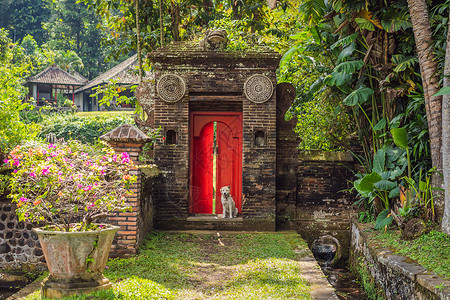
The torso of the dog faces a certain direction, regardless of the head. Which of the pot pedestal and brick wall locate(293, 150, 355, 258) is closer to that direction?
the pot pedestal

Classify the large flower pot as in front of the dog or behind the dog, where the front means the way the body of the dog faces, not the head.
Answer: in front

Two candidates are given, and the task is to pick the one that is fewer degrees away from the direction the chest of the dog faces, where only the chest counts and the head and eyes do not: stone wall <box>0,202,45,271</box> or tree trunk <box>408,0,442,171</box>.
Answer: the stone wall

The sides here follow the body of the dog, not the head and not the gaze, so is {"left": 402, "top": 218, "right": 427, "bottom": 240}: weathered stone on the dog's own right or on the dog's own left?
on the dog's own left

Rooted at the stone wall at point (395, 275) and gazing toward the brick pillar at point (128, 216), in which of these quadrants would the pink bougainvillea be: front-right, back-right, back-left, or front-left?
front-left

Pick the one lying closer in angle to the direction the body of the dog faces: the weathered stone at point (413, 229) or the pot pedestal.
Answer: the pot pedestal

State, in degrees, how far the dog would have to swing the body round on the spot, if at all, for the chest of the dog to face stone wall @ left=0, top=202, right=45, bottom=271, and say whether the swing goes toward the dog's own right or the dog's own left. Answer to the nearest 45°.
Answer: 0° — it already faces it

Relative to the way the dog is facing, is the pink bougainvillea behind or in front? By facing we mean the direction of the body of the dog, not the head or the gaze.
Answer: in front

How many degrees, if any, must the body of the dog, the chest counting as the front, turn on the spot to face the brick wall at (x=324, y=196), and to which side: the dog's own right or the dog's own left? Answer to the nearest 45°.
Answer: approximately 135° to the dog's own left

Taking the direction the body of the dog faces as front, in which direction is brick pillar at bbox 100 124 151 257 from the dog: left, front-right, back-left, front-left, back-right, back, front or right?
front

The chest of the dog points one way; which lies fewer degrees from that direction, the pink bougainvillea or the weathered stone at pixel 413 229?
the pink bougainvillea

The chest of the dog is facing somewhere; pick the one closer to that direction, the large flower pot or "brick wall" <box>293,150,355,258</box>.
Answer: the large flower pot

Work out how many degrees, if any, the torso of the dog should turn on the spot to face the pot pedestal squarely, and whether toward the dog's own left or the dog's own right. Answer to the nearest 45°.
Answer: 0° — it already faces it

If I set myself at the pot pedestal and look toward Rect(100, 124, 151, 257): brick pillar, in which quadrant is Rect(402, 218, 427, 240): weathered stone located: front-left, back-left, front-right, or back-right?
front-right

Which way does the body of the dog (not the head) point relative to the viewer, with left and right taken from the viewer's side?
facing the viewer and to the left of the viewer
